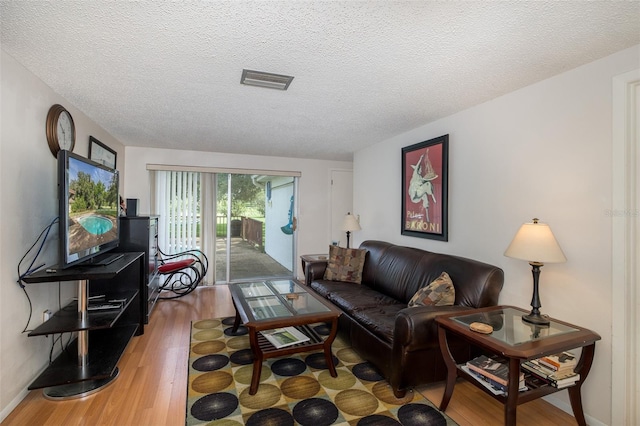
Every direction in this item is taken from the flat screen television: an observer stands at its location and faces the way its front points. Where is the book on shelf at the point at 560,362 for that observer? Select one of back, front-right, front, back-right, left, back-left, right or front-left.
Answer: front

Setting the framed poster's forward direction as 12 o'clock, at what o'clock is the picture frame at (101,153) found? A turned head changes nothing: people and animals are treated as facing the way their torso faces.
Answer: The picture frame is roughly at 1 o'clock from the framed poster.

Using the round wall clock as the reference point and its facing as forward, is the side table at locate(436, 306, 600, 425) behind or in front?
in front

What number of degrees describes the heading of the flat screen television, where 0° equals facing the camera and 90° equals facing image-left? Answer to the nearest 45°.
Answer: approximately 315°

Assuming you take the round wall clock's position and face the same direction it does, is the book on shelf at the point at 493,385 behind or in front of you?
in front

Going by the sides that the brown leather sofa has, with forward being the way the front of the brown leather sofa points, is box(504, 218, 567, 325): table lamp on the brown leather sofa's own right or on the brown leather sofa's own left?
on the brown leather sofa's own left

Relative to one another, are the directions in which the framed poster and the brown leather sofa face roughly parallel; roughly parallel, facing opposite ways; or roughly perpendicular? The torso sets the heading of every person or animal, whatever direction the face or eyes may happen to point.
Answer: roughly parallel

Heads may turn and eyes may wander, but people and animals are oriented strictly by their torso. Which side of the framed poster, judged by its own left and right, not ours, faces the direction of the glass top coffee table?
front

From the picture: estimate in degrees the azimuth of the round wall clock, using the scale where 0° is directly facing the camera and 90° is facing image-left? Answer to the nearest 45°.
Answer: approximately 315°

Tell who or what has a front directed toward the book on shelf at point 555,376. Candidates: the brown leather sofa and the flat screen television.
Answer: the flat screen television

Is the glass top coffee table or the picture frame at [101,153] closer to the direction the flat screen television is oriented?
the glass top coffee table

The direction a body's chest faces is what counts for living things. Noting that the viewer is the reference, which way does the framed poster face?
facing the viewer and to the left of the viewer

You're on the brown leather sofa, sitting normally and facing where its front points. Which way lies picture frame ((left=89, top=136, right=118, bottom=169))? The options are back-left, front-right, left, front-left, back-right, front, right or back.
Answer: front-right

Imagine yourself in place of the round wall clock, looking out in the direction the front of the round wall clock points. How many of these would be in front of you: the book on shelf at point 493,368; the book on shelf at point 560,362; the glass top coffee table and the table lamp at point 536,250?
4

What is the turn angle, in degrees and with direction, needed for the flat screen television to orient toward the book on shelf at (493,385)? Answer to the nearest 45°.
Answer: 0° — it already faces it

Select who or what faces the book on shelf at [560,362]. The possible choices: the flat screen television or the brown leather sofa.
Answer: the flat screen television

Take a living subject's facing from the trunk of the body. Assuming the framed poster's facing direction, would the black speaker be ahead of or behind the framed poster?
ahead

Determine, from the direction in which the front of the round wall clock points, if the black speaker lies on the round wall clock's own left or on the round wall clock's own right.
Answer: on the round wall clock's own left

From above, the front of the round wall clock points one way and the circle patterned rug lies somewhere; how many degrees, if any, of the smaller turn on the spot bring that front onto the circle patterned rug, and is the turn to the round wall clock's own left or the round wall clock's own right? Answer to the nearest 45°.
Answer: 0° — it already faces it
